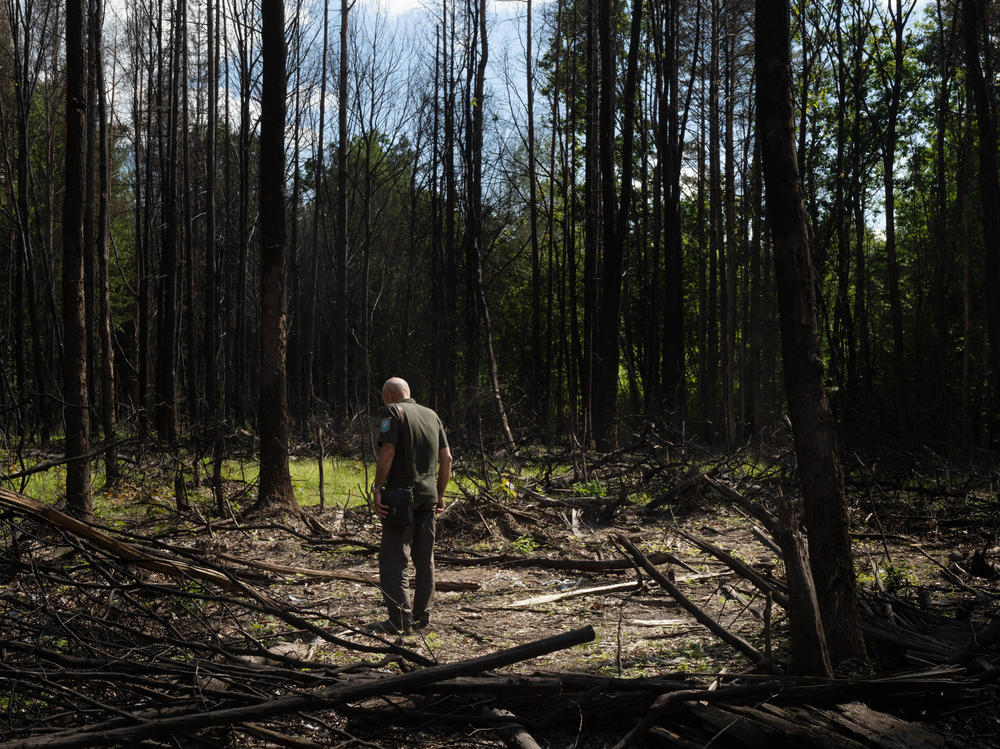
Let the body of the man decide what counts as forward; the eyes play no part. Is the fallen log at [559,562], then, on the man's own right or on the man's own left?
on the man's own right

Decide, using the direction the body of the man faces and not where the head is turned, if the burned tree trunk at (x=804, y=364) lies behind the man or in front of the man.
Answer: behind

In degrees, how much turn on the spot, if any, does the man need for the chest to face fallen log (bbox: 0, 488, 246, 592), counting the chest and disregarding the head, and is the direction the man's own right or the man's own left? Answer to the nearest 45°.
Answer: approximately 90° to the man's own left

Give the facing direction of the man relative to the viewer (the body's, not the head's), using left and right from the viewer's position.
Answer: facing away from the viewer and to the left of the viewer

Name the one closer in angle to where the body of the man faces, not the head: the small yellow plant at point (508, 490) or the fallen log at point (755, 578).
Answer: the small yellow plant

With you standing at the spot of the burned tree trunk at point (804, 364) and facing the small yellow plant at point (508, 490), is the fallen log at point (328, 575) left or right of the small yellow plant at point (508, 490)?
left

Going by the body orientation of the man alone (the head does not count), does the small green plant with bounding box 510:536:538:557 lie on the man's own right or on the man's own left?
on the man's own right

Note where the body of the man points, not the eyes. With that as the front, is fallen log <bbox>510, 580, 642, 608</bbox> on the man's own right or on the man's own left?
on the man's own right

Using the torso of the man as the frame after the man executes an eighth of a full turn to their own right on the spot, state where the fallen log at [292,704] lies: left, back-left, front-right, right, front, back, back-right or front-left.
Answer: back
